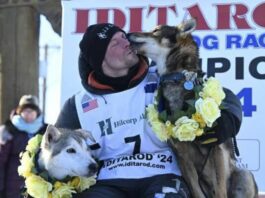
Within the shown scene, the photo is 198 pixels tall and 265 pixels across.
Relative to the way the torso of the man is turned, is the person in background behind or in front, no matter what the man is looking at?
behind

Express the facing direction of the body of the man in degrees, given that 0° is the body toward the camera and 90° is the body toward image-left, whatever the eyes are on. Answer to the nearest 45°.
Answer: approximately 0°
